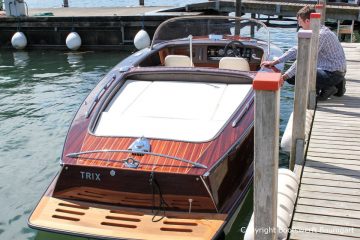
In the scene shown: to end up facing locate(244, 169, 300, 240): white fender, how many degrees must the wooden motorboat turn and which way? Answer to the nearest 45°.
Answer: approximately 90° to its right

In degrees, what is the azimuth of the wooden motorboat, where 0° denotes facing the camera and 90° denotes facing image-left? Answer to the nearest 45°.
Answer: approximately 225°

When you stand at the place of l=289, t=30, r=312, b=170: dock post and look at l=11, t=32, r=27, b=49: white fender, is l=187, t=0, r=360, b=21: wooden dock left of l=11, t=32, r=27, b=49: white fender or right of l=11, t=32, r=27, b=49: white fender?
right

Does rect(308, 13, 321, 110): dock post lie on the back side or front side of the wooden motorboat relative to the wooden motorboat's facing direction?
on the front side

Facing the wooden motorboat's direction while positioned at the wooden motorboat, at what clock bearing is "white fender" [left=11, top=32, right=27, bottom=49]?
The white fender is roughly at 10 o'clock from the wooden motorboat.

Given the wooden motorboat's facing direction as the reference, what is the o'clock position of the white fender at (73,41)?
The white fender is roughly at 10 o'clock from the wooden motorboat.

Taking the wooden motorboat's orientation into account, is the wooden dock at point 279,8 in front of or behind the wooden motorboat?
in front

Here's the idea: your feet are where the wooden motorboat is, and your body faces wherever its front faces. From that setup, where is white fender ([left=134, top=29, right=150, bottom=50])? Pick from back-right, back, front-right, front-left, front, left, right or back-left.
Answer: front-left
